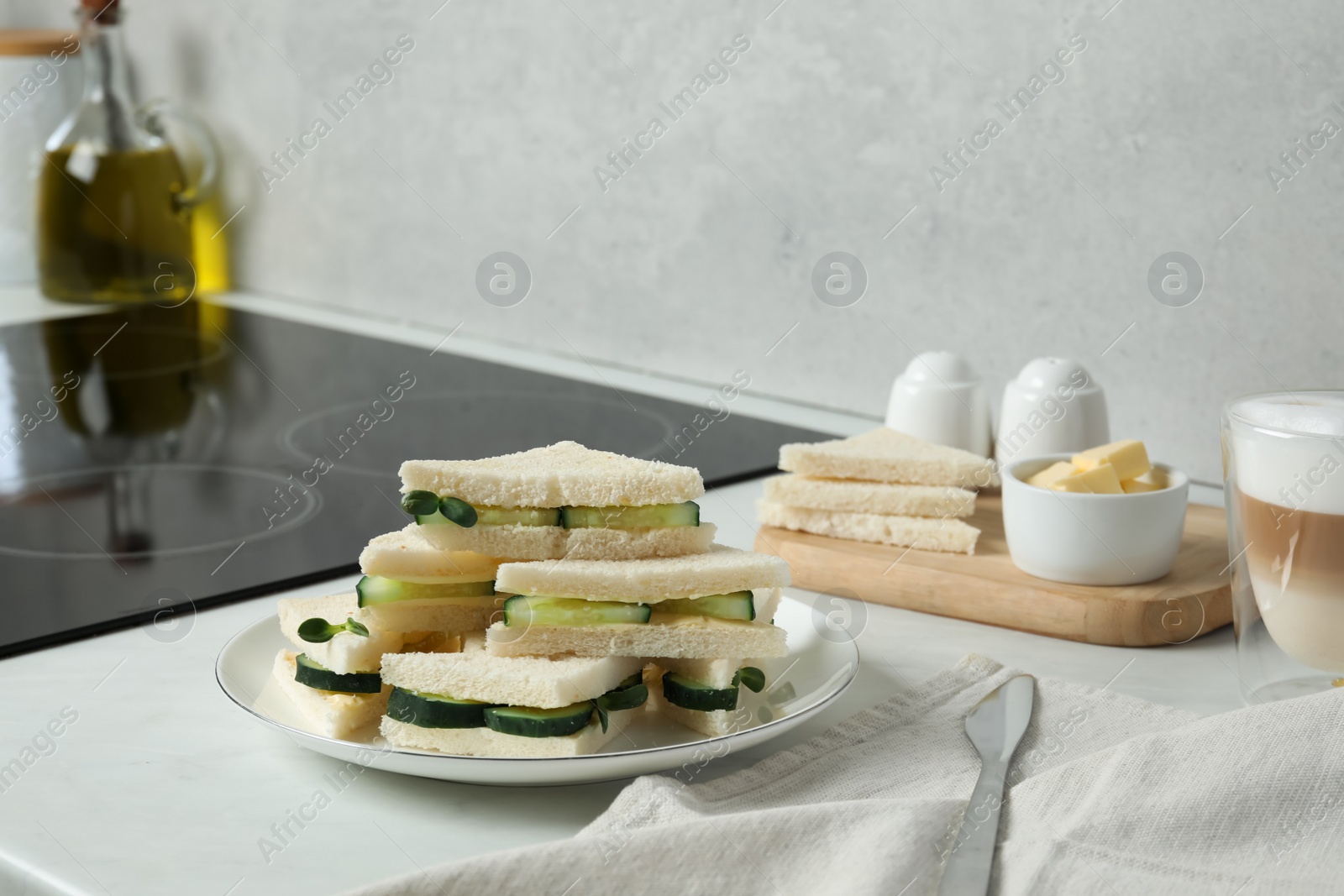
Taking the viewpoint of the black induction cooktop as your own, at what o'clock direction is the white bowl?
The white bowl is roughly at 9 o'clock from the black induction cooktop.

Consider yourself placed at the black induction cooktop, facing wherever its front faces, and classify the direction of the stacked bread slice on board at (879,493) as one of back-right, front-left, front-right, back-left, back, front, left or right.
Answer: left

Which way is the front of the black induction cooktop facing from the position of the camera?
facing the viewer and to the left of the viewer

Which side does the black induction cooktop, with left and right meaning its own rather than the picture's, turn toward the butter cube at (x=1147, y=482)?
left

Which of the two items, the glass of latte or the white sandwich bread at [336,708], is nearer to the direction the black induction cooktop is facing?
the white sandwich bread

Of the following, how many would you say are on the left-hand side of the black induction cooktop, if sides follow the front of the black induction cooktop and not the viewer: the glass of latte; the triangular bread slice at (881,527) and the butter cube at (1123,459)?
3

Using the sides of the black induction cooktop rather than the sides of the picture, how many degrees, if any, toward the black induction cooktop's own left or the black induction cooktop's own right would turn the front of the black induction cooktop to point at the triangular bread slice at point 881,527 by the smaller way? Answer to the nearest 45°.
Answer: approximately 90° to the black induction cooktop's own left

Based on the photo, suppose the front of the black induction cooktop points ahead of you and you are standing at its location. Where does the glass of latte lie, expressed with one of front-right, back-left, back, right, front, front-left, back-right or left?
left

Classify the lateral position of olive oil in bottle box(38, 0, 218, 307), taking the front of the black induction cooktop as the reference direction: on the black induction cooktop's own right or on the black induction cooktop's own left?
on the black induction cooktop's own right

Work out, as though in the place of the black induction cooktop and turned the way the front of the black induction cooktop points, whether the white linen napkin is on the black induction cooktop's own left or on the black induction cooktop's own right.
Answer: on the black induction cooktop's own left

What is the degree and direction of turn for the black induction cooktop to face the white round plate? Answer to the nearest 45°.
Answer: approximately 45° to its left

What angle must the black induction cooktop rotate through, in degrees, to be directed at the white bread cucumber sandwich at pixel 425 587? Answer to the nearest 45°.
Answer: approximately 45° to its left

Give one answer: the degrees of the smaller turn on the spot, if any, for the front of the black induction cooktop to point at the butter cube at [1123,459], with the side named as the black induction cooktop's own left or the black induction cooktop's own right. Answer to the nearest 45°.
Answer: approximately 90° to the black induction cooktop's own left

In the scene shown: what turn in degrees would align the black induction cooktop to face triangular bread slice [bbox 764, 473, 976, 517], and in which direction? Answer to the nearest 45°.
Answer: approximately 90° to its left

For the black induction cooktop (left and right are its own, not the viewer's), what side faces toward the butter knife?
left
